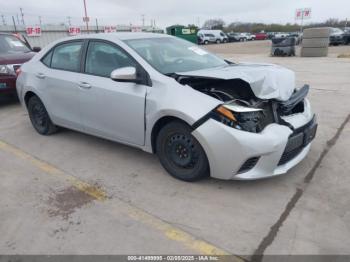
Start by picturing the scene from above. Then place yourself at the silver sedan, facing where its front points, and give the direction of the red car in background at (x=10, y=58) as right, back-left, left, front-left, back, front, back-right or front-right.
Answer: back

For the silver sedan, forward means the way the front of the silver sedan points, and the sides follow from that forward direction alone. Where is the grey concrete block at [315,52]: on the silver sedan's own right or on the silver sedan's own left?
on the silver sedan's own left

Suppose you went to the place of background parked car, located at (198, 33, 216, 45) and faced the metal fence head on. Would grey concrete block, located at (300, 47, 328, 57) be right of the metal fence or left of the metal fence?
left

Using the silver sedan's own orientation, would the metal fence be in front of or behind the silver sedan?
behind

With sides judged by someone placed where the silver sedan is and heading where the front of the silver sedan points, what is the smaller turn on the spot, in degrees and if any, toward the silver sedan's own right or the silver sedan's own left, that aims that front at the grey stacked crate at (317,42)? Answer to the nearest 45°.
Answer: approximately 90° to the silver sedan's own left

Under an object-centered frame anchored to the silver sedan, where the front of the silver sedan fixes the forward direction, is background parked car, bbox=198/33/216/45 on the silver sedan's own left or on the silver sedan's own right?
on the silver sedan's own left

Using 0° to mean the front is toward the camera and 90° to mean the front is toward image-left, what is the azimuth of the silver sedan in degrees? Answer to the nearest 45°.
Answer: approximately 315°
